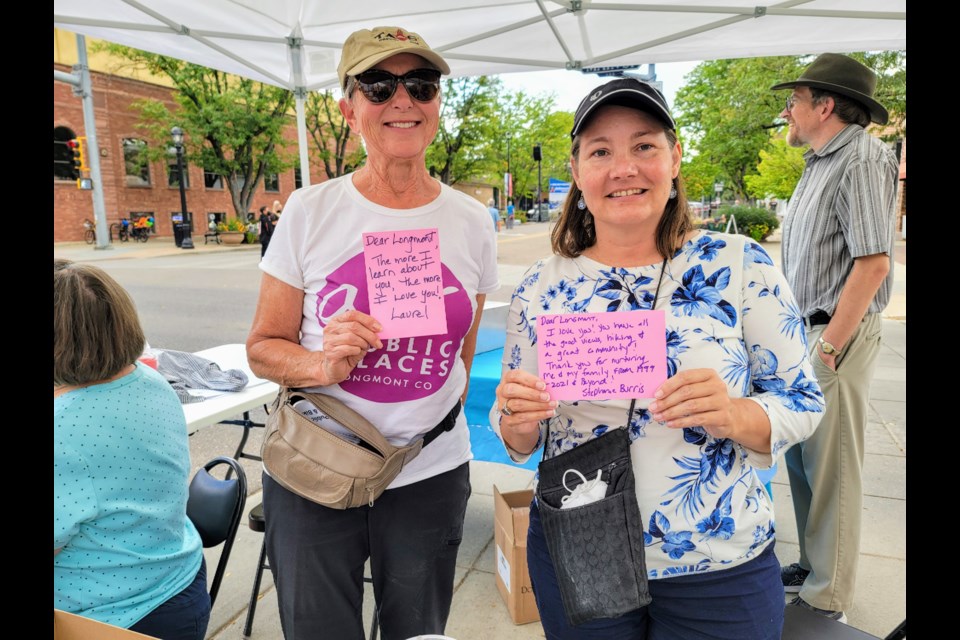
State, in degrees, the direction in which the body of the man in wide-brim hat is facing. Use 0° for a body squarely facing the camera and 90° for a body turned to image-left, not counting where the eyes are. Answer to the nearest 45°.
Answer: approximately 90°

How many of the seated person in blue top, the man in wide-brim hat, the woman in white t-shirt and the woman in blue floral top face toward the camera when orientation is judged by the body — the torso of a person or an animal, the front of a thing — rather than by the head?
2

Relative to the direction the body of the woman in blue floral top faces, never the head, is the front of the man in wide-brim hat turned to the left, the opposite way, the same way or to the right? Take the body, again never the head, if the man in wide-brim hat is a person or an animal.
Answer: to the right

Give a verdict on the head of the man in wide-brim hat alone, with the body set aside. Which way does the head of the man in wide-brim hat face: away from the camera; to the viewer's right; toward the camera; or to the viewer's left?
to the viewer's left

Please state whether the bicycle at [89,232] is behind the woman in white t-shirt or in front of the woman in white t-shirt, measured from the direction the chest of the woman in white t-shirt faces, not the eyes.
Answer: behind

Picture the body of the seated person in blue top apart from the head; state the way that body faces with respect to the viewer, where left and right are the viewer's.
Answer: facing away from the viewer and to the left of the viewer

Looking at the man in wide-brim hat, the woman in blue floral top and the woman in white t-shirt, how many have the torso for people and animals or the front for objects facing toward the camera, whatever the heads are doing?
2

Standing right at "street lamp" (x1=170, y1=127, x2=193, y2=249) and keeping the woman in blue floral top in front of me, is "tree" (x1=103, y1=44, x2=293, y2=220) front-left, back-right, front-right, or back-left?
back-left
